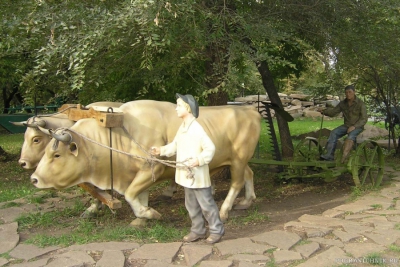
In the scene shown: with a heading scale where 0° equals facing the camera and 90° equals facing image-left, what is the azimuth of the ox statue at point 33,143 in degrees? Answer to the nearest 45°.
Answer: approximately 45°

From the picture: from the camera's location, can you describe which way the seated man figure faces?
facing the viewer and to the left of the viewer

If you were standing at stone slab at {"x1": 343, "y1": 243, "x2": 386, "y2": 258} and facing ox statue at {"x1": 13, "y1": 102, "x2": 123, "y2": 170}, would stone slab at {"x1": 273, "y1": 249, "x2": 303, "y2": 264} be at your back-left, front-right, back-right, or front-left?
front-left

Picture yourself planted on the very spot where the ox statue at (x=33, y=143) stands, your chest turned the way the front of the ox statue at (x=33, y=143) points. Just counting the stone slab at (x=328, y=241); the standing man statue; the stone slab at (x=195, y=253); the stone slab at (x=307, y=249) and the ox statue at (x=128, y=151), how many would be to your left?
5

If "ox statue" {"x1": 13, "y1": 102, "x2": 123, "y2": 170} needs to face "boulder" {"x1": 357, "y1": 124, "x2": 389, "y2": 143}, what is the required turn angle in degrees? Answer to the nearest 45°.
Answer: approximately 180°

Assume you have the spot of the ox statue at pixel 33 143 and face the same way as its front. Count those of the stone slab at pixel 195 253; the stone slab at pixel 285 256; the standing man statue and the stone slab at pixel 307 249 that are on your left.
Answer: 4

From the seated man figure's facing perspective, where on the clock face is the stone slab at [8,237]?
The stone slab is roughly at 12 o'clock from the seated man figure.

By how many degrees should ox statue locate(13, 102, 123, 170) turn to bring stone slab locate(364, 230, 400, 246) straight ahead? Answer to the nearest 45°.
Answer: approximately 90° to its left

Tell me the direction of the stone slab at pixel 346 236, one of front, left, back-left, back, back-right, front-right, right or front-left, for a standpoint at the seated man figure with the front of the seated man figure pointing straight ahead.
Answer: front-left

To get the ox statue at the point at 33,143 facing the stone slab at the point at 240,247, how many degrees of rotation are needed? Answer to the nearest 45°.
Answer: approximately 90° to its left

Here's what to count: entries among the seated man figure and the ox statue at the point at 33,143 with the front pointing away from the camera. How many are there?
0

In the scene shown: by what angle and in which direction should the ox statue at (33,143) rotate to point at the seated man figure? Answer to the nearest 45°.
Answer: approximately 135° to its left

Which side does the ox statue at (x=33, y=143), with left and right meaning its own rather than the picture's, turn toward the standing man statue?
left

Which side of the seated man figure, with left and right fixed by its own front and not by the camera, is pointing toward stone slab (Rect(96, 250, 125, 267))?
front

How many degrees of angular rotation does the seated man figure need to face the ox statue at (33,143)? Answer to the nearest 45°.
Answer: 0° — it already faces it

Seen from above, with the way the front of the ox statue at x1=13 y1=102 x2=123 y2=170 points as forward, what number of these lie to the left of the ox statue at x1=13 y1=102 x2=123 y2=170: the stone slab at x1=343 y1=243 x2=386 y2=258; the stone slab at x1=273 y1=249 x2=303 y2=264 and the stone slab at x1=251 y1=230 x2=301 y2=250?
3

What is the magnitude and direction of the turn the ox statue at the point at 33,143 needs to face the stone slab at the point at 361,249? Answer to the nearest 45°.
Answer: approximately 90° to its left

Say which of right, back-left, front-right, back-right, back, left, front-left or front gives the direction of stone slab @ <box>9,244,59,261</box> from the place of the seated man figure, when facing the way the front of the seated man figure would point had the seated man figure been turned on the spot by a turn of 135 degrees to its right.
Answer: back-left
